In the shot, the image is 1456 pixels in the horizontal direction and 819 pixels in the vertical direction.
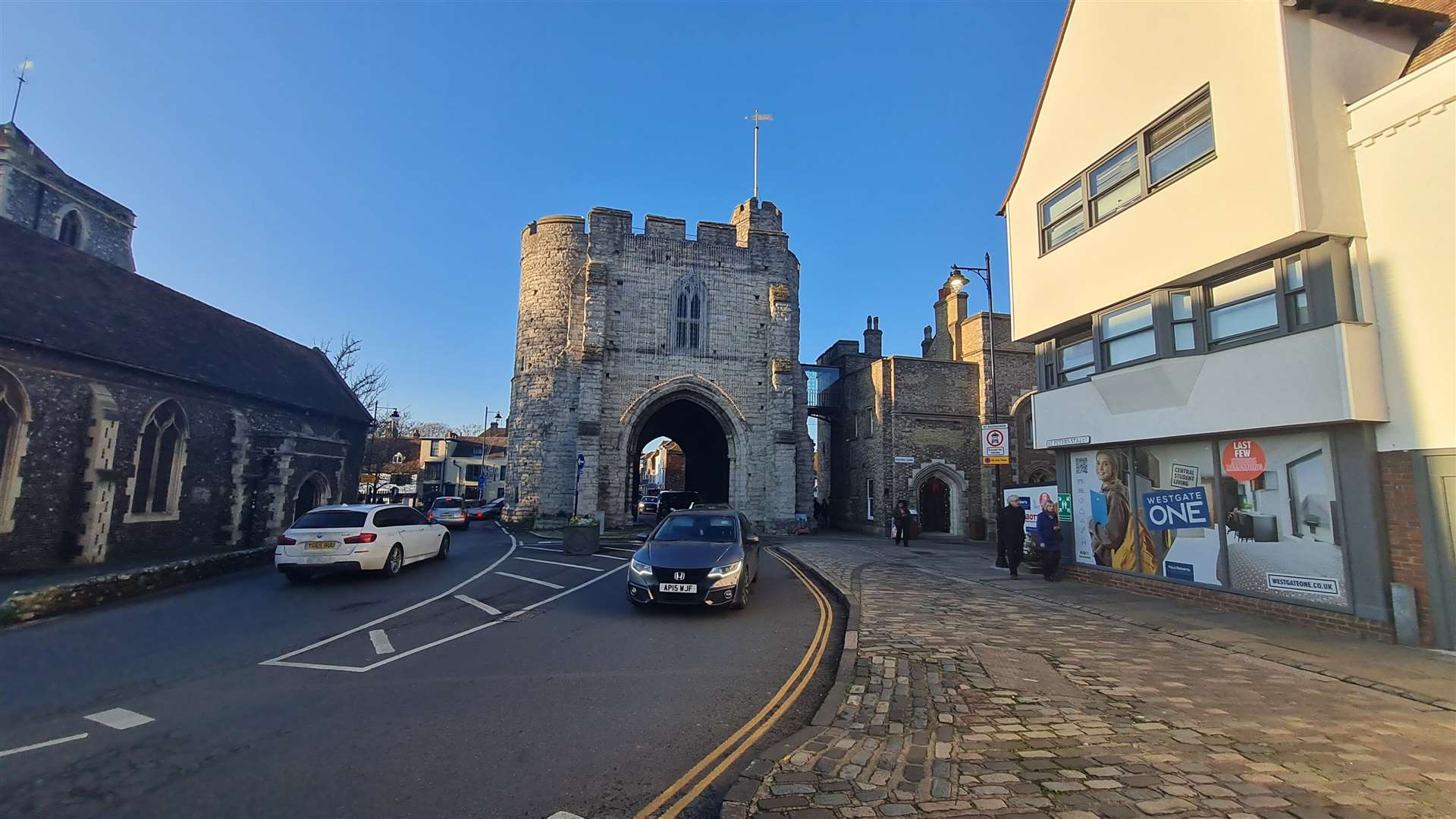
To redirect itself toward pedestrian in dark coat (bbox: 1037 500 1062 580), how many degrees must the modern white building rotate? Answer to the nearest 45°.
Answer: approximately 90° to its right

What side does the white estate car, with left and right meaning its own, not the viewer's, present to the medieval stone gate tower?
front

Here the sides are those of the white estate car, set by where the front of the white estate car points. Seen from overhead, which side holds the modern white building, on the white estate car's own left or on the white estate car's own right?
on the white estate car's own right

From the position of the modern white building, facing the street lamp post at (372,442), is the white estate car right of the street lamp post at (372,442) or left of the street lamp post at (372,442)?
left

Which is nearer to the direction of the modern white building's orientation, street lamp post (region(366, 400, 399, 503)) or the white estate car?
the white estate car

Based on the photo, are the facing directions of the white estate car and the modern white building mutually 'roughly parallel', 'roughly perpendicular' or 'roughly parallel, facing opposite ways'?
roughly perpendicular

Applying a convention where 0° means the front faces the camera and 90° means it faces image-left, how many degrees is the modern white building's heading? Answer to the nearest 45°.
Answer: approximately 45°

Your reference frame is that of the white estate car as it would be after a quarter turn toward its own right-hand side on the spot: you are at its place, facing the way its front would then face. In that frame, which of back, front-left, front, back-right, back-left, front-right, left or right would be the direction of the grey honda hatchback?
front

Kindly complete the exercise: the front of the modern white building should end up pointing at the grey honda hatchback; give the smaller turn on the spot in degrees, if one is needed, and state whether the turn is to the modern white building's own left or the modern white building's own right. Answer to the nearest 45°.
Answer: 0° — it already faces it

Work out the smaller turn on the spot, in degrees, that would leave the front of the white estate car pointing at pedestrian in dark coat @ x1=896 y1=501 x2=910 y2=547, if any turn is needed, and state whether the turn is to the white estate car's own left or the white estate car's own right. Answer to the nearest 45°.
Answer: approximately 45° to the white estate car's own right

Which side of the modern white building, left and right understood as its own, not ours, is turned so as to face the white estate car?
front

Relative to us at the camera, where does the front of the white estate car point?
facing away from the viewer and to the right of the viewer

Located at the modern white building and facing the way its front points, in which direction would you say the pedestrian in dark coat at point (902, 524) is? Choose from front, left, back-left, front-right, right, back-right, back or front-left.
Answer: right

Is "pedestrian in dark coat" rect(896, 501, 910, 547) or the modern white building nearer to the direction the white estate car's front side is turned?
the pedestrian in dark coat
